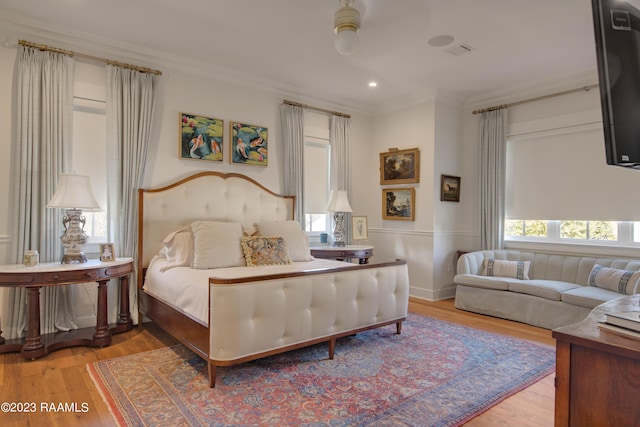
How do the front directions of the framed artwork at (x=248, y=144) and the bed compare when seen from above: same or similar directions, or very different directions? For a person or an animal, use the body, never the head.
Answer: same or similar directions

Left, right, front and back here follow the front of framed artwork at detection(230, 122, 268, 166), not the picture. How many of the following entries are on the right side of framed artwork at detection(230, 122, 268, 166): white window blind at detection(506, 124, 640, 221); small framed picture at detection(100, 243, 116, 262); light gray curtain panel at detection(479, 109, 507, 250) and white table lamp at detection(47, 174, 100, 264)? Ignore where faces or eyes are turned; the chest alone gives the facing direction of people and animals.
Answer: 2

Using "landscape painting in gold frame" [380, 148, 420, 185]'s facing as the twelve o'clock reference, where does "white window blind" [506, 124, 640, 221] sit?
The white window blind is roughly at 8 o'clock from the landscape painting in gold frame.

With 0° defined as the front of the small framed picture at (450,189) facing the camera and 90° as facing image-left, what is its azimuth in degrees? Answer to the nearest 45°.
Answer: approximately 315°

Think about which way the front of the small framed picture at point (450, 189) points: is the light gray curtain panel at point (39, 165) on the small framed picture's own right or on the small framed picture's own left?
on the small framed picture's own right

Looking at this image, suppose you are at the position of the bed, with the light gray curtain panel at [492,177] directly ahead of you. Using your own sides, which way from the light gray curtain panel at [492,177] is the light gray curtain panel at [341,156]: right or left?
left

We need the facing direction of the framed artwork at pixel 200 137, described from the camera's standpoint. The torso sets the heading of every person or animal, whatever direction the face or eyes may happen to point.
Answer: facing the viewer and to the right of the viewer

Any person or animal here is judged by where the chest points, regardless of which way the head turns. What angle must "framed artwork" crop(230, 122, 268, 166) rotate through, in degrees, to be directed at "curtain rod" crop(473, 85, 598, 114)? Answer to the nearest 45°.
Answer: approximately 45° to its left

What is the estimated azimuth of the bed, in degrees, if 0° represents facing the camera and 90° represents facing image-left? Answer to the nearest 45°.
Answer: approximately 315°

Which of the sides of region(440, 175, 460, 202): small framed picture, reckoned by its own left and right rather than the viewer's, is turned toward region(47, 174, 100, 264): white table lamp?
right

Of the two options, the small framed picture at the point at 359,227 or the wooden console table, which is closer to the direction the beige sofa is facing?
the wooden console table

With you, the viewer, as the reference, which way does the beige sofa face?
facing the viewer and to the left of the viewer

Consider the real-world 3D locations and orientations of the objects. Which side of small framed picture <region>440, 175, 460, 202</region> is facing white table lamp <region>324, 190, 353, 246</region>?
right
